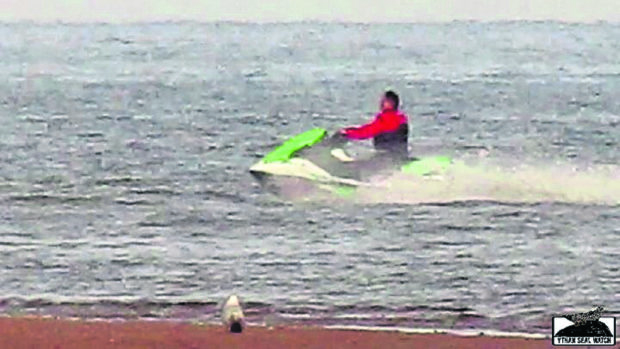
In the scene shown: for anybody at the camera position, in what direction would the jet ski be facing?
facing to the left of the viewer

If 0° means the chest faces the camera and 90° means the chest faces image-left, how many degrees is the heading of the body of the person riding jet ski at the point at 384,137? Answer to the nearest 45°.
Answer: approximately 90°
